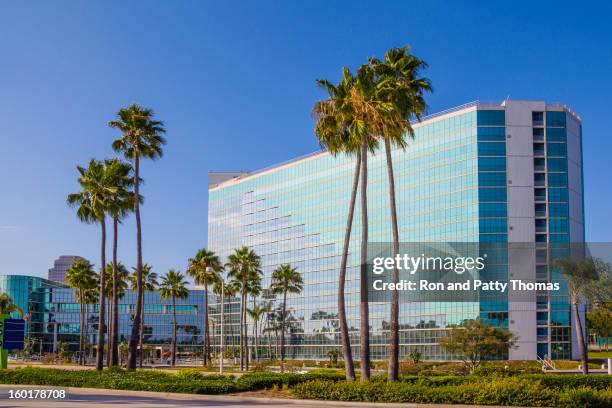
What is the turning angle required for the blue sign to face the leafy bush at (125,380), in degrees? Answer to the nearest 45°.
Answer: approximately 90° to its left

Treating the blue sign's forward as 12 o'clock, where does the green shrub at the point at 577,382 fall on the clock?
The green shrub is roughly at 10 o'clock from the blue sign.

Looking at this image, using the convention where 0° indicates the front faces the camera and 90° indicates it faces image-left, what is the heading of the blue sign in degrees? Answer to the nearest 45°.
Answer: approximately 0°

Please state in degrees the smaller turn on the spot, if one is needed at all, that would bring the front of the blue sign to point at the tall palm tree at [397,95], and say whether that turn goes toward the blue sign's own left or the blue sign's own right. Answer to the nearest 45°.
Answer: approximately 45° to the blue sign's own left

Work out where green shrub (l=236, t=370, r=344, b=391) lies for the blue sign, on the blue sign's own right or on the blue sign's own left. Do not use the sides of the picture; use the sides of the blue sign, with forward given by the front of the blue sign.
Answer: on the blue sign's own left
